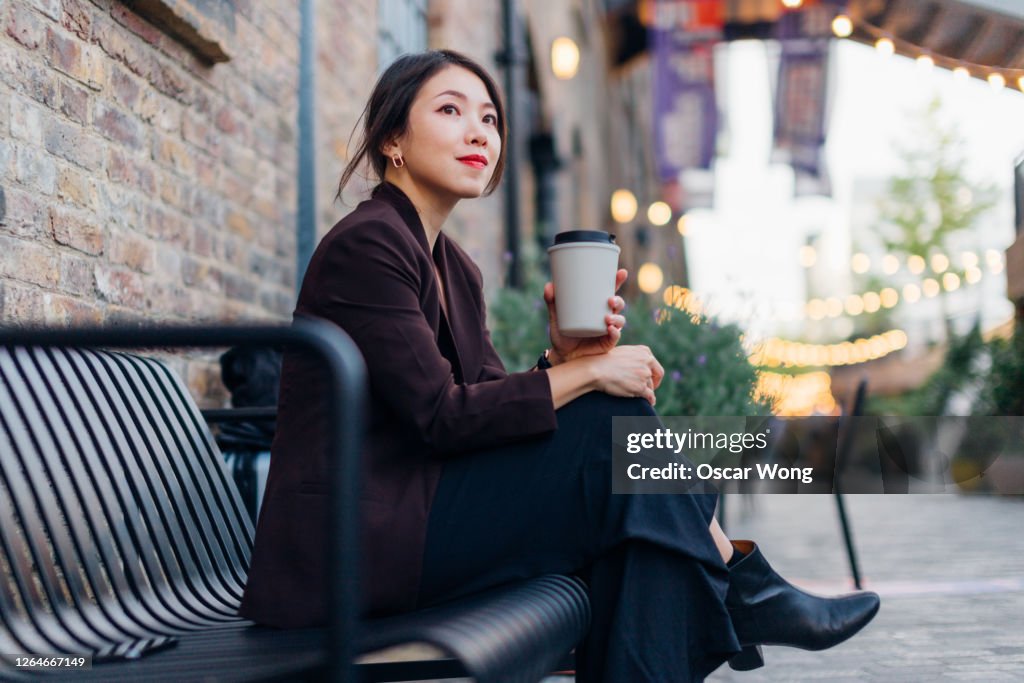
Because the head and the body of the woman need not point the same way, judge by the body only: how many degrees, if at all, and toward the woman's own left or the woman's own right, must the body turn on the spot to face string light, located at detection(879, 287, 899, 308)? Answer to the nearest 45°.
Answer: approximately 90° to the woman's own left

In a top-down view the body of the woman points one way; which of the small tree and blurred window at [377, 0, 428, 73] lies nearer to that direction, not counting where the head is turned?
the small tree

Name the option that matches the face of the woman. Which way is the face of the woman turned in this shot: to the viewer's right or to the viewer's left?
to the viewer's right

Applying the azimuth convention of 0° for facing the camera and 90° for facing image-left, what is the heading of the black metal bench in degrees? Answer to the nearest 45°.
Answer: approximately 315°

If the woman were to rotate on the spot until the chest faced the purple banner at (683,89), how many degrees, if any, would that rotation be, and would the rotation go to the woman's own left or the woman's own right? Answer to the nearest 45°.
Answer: approximately 90° to the woman's own left

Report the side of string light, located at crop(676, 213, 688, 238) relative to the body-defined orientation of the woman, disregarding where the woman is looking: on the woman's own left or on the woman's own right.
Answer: on the woman's own left

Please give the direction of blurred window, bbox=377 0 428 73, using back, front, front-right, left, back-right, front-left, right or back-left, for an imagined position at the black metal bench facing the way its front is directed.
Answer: back-left

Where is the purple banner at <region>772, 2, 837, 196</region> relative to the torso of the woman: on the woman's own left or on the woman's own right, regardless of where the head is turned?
on the woman's own left

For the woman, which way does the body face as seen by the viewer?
to the viewer's right

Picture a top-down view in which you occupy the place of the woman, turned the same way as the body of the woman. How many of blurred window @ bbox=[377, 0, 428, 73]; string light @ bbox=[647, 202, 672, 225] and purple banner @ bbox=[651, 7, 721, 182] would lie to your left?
3
